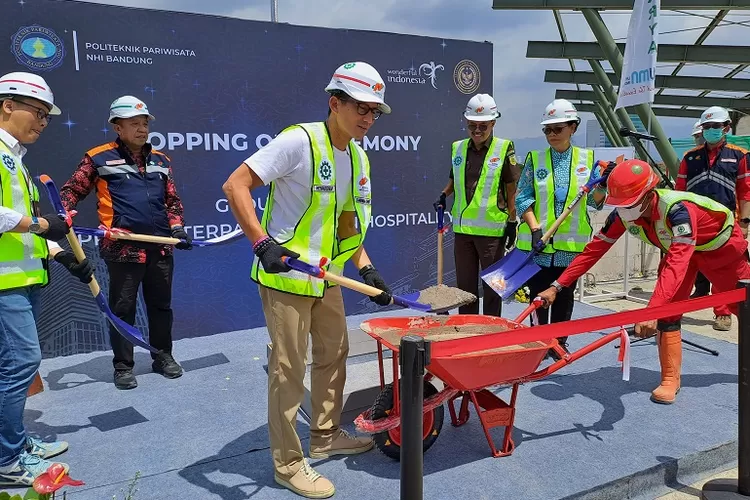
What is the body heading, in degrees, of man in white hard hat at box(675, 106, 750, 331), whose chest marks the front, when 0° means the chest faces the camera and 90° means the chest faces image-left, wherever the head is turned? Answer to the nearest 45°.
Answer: approximately 0°

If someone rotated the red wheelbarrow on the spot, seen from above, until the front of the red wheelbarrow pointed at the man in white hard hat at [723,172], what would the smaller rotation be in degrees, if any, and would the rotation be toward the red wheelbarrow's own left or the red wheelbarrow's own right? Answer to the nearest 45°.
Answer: approximately 180°

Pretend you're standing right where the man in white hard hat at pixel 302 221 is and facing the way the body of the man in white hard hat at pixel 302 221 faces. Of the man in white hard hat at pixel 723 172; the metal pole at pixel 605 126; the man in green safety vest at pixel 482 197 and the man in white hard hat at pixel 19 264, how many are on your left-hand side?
3

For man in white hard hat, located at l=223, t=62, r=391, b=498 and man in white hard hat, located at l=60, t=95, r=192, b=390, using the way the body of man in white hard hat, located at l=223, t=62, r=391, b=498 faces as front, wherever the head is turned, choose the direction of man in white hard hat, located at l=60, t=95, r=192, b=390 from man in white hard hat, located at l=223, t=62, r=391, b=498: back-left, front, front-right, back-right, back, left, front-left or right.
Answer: back

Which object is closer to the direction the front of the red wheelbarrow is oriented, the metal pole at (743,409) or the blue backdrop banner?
the blue backdrop banner

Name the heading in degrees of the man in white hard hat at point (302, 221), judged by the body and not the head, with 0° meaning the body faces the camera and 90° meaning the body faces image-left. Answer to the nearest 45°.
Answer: approximately 315°

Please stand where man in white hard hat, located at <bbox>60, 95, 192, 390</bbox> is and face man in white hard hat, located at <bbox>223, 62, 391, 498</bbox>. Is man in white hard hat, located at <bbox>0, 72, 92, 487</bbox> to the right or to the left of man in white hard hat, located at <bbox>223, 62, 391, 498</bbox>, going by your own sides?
right
